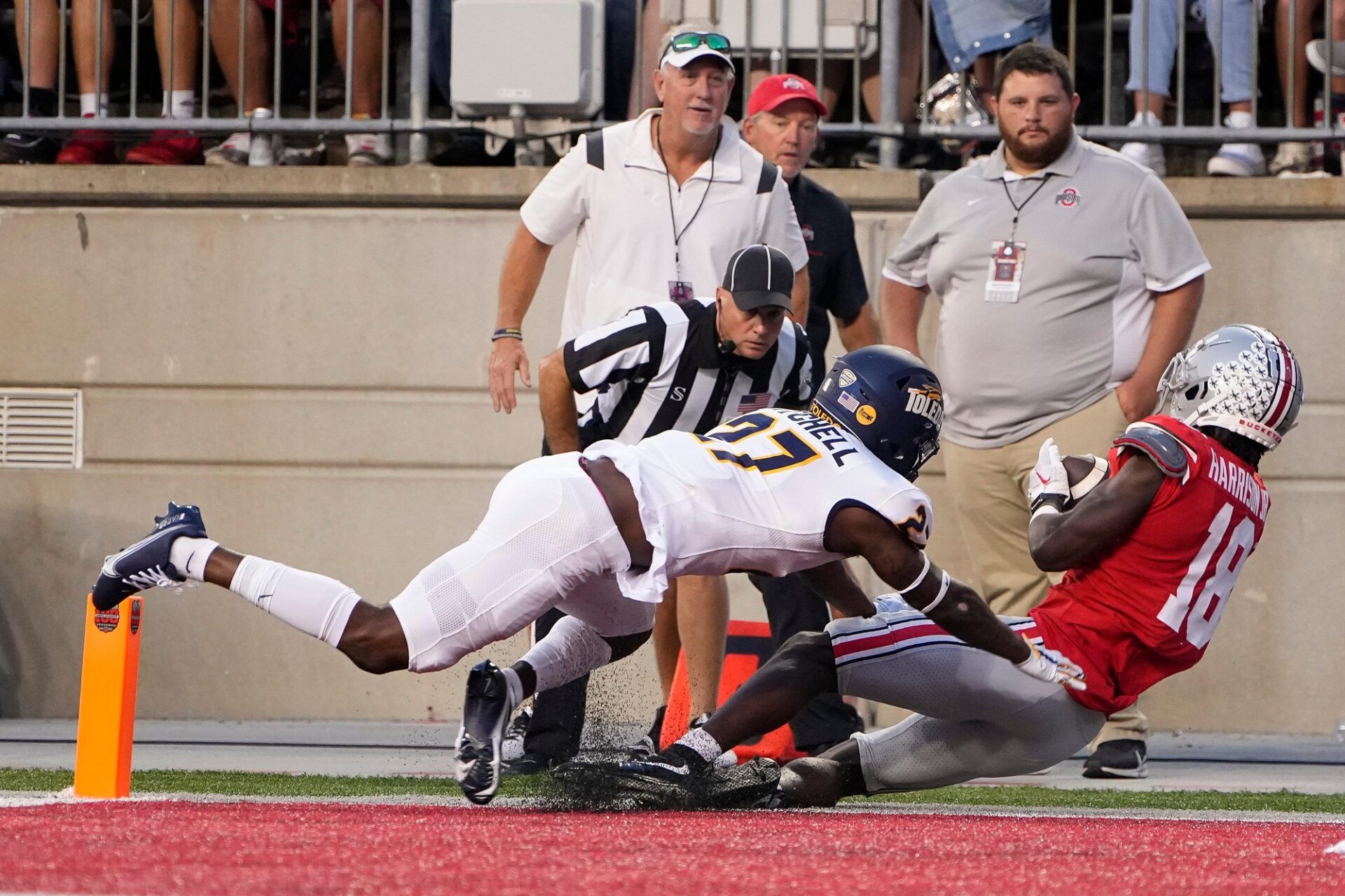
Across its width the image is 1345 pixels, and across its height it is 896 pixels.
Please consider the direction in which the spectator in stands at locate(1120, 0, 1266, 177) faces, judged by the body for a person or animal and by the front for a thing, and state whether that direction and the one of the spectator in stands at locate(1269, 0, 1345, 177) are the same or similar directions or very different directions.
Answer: same or similar directions

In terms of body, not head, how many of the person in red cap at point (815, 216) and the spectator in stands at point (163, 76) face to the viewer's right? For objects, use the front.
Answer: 0

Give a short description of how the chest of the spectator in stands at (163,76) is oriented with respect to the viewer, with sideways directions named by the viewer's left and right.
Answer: facing the viewer and to the left of the viewer

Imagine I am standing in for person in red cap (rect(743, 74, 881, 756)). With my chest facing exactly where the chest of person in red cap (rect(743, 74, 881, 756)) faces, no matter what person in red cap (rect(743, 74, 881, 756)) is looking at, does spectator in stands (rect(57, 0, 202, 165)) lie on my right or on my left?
on my right

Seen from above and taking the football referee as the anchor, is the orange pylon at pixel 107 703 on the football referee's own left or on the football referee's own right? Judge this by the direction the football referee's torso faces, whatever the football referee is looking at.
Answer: on the football referee's own right

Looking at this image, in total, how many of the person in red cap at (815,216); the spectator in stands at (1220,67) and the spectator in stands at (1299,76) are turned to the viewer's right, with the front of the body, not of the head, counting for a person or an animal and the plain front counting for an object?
0

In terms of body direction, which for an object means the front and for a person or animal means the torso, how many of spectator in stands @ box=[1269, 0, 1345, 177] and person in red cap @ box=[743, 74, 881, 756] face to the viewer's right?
0

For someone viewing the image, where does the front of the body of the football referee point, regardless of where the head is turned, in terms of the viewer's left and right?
facing the viewer and to the right of the viewer

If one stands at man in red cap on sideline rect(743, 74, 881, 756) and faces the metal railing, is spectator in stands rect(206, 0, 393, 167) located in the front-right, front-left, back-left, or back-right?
front-left

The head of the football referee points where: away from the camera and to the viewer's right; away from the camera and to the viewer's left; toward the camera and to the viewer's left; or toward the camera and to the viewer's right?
toward the camera and to the viewer's right

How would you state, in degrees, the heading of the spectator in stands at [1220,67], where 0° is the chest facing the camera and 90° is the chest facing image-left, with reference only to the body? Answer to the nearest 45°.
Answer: approximately 45°

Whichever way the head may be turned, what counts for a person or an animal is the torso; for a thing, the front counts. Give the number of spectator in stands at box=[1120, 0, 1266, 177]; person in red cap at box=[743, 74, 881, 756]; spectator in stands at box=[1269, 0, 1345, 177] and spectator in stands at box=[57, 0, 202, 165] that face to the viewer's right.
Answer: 0

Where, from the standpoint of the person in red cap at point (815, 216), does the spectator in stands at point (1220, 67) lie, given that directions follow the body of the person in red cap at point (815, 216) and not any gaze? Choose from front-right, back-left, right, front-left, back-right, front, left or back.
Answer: back

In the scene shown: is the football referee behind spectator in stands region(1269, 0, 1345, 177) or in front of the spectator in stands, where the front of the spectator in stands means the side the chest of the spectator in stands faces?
in front
